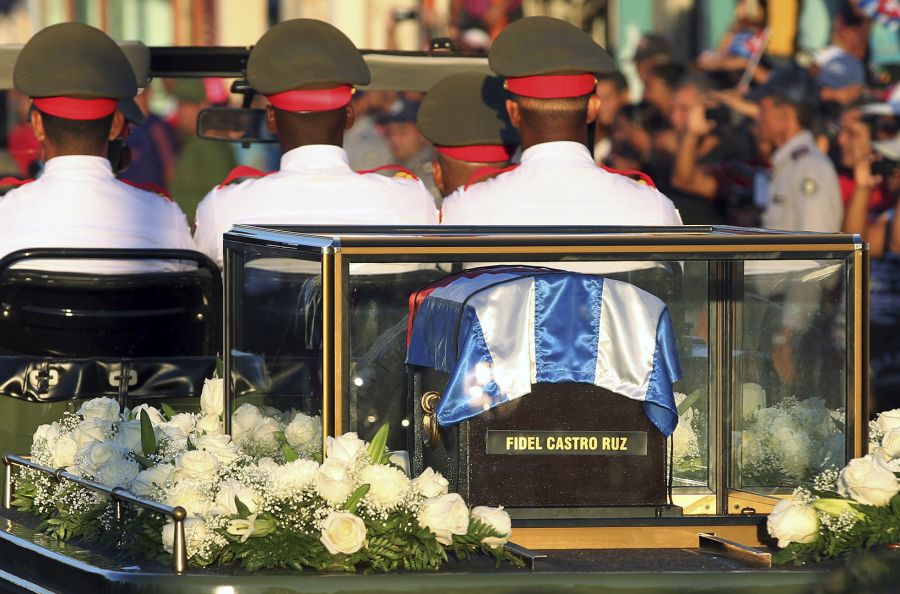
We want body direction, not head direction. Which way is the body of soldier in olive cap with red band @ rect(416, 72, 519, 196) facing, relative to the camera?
away from the camera

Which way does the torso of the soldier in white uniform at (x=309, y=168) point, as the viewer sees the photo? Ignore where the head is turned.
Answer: away from the camera

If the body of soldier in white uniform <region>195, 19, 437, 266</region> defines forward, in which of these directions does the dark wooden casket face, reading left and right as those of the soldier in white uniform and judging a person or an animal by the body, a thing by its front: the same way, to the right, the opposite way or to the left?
the opposite way

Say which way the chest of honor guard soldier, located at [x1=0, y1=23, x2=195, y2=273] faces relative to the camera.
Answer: away from the camera

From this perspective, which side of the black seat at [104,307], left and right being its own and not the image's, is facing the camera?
back

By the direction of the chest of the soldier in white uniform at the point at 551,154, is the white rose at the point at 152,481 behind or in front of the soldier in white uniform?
behind

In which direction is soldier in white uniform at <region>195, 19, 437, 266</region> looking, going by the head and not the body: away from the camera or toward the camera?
away from the camera

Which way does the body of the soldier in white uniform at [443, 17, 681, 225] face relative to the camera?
away from the camera

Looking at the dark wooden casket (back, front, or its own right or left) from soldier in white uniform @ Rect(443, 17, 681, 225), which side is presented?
back

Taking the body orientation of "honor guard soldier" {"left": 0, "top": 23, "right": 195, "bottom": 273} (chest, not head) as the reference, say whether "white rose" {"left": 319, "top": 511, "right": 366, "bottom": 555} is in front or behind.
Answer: behind

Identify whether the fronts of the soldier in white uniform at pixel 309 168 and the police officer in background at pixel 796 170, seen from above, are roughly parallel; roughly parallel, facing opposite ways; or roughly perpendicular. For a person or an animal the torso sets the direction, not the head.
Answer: roughly perpendicular
